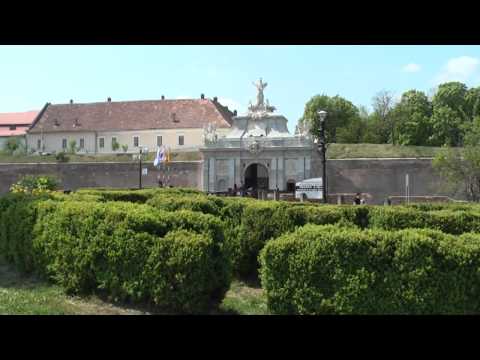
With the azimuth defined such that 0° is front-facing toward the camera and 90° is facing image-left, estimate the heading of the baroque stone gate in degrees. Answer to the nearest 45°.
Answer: approximately 0°

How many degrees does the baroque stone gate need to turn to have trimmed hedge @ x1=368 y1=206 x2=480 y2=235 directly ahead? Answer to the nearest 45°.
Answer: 0° — it already faces it

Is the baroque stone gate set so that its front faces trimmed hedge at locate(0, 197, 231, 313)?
yes

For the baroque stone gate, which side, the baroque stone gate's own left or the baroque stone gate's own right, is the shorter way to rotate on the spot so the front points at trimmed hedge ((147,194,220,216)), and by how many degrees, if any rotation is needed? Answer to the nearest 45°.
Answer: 0° — it already faces it
